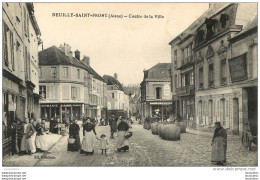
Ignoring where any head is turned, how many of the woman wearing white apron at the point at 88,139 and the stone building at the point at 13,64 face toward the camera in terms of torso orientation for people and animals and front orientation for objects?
1

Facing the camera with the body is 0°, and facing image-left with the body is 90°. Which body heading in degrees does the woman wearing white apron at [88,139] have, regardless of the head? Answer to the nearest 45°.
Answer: approximately 0°

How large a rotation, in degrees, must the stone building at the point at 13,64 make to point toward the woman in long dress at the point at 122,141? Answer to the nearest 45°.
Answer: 0° — it already faces them

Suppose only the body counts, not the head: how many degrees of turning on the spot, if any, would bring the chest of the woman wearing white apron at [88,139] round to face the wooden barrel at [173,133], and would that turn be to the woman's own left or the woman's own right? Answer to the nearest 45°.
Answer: approximately 135° to the woman's own left

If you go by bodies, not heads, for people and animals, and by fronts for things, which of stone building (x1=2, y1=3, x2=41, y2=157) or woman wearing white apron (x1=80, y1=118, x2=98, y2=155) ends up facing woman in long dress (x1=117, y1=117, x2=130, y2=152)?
the stone building

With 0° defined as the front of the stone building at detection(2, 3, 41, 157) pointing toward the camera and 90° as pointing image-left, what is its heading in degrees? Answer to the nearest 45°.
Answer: approximately 270°

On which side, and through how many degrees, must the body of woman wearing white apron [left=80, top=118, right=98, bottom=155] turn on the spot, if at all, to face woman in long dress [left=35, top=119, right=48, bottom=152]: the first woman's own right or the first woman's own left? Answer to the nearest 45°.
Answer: approximately 90° to the first woman's own right

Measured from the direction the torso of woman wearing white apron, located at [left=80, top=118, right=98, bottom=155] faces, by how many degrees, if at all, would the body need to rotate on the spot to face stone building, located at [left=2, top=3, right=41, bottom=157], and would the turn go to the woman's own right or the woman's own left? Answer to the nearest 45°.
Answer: approximately 90° to the woman's own right

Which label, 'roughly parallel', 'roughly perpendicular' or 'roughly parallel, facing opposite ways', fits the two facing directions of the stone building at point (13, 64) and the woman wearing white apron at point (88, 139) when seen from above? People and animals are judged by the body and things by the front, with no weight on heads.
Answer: roughly perpendicular
